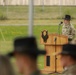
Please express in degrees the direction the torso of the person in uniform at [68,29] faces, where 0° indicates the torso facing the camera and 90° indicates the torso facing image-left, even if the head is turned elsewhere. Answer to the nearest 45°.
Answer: approximately 45°

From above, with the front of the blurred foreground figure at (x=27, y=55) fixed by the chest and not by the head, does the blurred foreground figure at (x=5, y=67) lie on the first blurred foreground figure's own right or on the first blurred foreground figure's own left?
on the first blurred foreground figure's own left

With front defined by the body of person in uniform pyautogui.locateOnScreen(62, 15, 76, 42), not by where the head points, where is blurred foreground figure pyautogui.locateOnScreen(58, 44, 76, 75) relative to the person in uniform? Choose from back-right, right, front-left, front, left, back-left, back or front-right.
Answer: front-left

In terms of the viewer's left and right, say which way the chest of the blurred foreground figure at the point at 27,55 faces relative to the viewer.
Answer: facing away from the viewer and to the left of the viewer

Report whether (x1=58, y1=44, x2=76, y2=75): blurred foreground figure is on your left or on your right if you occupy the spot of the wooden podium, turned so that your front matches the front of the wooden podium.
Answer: on your left

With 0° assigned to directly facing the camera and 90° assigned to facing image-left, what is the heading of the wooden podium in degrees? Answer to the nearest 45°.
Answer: approximately 45°

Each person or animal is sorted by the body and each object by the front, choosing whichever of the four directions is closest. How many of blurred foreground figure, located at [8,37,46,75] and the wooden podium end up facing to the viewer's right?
0

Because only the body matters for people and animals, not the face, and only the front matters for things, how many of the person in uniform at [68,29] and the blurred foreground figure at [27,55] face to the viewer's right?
0

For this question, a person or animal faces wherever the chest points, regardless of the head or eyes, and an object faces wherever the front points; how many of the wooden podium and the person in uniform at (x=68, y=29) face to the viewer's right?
0
